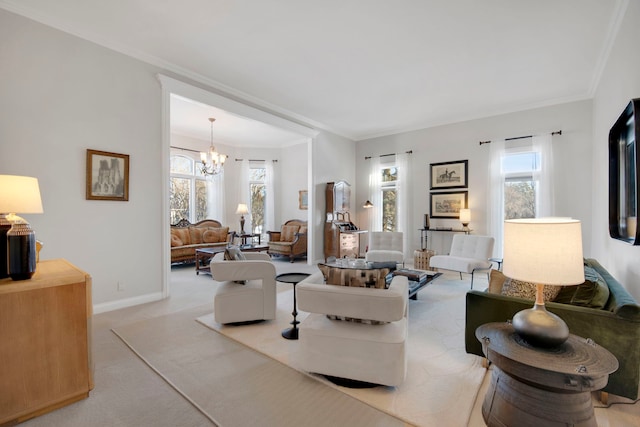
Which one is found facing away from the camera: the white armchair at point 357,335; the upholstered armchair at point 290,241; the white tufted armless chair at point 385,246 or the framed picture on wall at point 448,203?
the white armchair at point 357,335

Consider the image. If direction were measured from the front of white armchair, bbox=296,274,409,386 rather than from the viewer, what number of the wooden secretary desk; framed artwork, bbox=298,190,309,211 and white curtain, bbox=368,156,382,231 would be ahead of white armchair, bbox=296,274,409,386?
3

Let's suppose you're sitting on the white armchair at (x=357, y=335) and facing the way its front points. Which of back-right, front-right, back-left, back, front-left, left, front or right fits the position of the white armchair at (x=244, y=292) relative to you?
front-left

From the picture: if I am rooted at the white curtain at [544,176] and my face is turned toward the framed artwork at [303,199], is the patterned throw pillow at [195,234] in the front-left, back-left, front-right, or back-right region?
front-left

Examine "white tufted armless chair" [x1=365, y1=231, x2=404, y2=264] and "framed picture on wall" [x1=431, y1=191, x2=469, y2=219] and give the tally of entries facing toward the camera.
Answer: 2

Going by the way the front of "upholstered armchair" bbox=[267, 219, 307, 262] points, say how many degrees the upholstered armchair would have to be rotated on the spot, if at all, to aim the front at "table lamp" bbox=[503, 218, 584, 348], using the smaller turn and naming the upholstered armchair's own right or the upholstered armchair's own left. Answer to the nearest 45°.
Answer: approximately 45° to the upholstered armchair's own left

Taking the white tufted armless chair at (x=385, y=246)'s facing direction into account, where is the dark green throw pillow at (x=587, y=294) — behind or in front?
in front

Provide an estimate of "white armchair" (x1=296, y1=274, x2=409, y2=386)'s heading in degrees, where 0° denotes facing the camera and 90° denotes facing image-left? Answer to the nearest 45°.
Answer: approximately 180°

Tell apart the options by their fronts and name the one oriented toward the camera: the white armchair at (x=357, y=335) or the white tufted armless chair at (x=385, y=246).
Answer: the white tufted armless chair at (x=385, y=246)

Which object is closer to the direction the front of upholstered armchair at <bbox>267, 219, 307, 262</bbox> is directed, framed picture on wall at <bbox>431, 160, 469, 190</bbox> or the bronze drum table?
the bronze drum table

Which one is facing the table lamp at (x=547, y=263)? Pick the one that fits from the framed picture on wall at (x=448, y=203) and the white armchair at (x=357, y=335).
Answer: the framed picture on wall

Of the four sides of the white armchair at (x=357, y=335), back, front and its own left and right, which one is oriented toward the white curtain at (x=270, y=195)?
front

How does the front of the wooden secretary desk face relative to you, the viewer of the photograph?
facing the viewer and to the right of the viewer

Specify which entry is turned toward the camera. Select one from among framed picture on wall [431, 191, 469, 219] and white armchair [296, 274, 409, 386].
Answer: the framed picture on wall

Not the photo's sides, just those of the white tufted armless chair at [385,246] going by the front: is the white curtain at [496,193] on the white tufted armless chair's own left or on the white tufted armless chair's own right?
on the white tufted armless chair's own left

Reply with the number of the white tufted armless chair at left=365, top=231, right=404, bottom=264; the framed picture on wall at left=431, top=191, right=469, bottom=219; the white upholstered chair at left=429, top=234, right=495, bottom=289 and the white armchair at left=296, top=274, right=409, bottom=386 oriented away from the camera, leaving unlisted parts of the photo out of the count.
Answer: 1

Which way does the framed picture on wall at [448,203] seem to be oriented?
toward the camera

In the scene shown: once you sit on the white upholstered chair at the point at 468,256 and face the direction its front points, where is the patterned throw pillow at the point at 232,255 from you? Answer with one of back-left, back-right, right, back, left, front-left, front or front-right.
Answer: front
